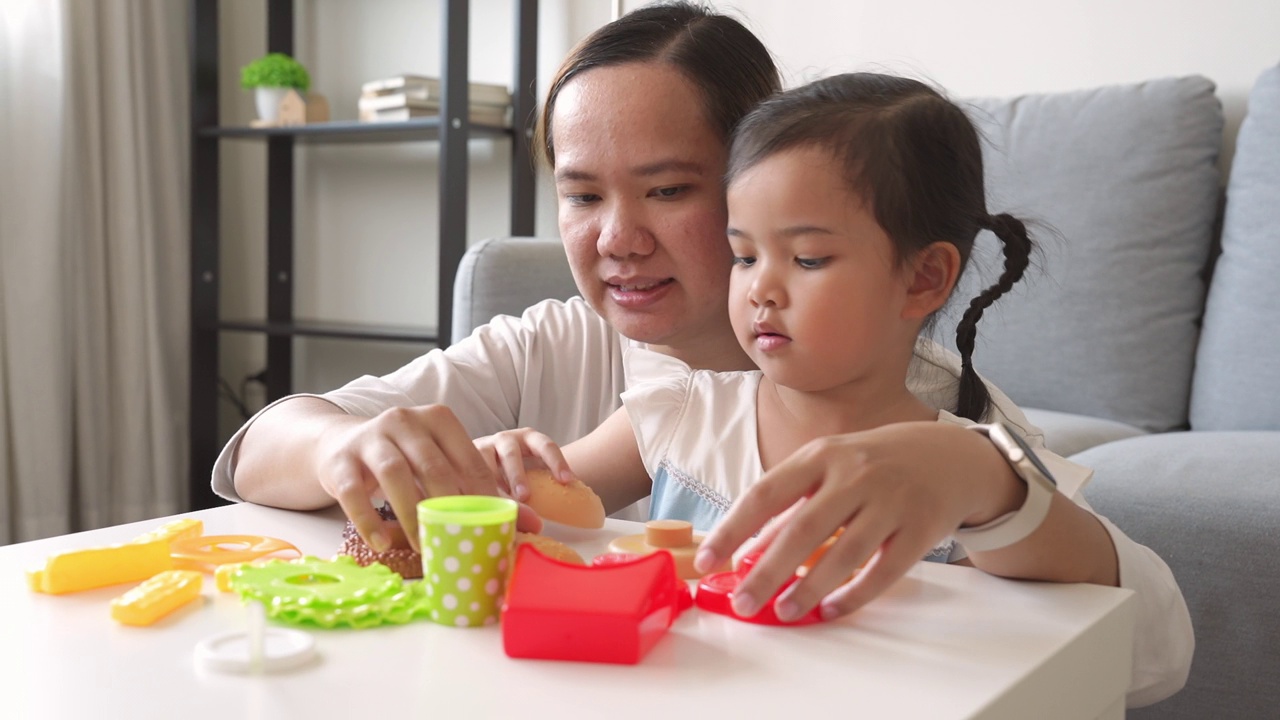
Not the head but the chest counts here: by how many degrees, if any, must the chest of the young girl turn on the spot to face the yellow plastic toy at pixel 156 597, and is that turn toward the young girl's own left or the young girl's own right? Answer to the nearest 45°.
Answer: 0° — they already face it

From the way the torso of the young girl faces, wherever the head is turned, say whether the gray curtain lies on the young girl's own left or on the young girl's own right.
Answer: on the young girl's own right

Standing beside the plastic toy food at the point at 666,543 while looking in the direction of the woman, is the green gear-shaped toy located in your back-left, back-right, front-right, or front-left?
back-left

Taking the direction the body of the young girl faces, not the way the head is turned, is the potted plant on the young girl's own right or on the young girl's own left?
on the young girl's own right

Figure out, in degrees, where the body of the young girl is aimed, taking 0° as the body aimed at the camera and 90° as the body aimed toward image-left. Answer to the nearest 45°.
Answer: approximately 45°
